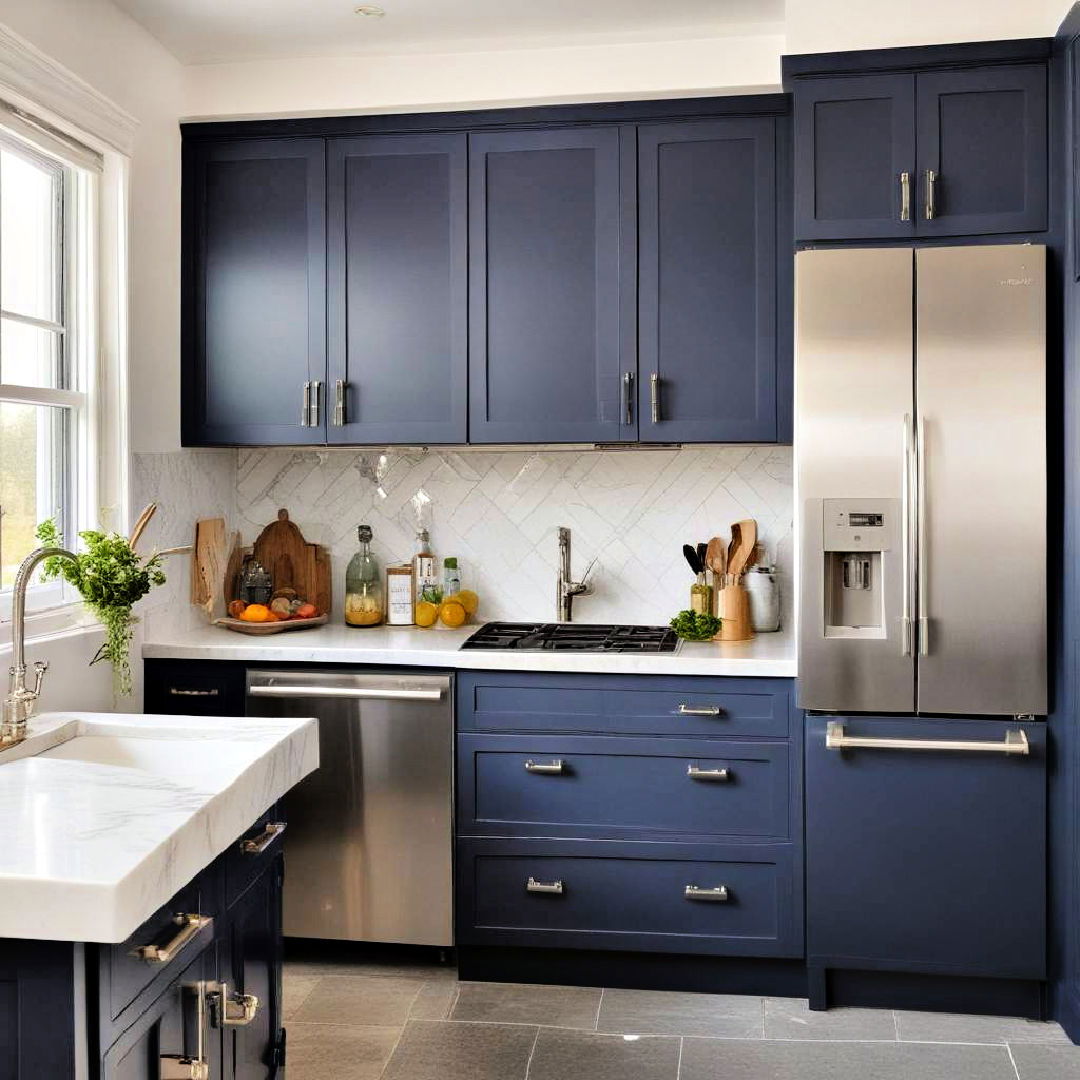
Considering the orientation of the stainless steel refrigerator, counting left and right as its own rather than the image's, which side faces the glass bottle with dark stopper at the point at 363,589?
right

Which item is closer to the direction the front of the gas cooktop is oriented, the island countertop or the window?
the island countertop

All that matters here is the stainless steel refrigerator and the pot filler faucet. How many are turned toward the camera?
2

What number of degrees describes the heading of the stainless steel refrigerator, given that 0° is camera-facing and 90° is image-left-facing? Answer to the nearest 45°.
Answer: approximately 0°

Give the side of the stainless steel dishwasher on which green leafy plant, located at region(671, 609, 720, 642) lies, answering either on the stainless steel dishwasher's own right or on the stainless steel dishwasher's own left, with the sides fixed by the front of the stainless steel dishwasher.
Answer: on the stainless steel dishwasher's own left

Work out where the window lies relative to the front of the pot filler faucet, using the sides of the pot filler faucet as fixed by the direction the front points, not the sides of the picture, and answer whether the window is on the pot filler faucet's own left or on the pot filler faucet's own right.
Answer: on the pot filler faucet's own right

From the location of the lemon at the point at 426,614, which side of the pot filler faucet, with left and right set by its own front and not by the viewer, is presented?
right

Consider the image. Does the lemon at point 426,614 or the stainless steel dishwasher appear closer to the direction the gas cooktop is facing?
the stainless steel dishwasher

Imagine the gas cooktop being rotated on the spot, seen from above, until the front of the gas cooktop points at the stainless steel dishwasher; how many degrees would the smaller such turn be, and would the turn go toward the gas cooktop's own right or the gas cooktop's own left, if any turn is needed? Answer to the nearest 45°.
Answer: approximately 90° to the gas cooktop's own right
